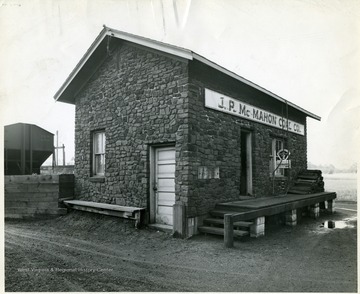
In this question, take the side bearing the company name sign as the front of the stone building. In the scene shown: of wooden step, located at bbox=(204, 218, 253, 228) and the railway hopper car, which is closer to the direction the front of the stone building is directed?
the wooden step

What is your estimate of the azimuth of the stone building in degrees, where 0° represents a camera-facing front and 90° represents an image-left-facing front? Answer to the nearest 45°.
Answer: approximately 315°

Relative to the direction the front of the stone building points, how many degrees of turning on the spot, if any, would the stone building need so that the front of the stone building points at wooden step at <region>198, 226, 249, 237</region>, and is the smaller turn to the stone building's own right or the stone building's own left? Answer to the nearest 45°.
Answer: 0° — it already faces it

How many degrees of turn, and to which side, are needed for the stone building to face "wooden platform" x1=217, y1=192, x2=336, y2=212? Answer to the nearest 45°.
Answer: approximately 45° to its left
